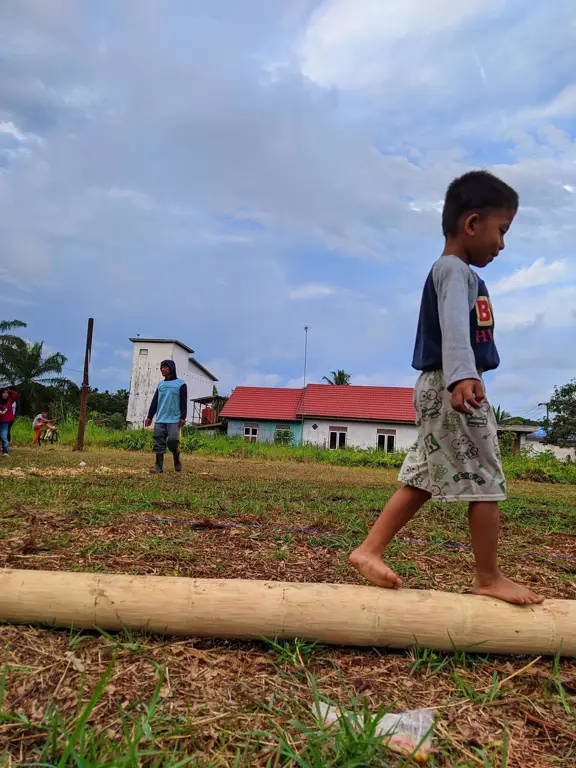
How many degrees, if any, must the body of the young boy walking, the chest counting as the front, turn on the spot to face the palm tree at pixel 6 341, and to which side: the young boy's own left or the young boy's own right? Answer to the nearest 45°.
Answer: approximately 135° to the young boy's own left

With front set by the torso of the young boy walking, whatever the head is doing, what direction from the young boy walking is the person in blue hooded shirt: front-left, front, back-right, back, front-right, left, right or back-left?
back-left

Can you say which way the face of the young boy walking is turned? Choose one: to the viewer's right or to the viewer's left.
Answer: to the viewer's right

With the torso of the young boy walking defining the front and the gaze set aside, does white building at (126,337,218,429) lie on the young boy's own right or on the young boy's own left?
on the young boy's own left

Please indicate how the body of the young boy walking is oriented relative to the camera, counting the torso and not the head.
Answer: to the viewer's right

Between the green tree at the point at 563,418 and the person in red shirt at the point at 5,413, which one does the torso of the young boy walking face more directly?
the green tree

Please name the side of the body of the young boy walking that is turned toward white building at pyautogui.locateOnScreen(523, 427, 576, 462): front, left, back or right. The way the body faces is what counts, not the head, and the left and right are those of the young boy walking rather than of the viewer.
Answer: left

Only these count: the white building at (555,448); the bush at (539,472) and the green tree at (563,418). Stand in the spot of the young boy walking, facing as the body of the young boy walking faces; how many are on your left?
3

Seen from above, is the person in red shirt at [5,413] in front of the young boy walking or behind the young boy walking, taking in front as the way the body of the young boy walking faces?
behind

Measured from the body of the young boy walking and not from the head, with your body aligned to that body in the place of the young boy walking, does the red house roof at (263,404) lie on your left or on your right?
on your left

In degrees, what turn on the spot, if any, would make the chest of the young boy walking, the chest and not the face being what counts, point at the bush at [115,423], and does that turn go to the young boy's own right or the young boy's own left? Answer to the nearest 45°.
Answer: approximately 135° to the young boy's own left
